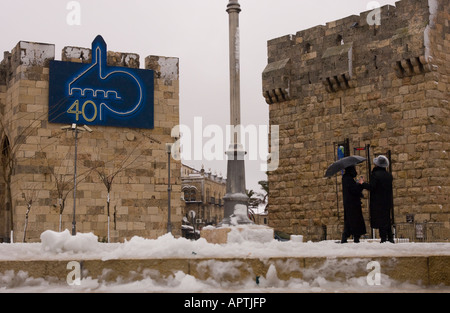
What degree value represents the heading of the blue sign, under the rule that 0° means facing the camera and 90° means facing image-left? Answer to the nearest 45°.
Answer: approximately 0°

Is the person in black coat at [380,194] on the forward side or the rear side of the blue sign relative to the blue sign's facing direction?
on the forward side

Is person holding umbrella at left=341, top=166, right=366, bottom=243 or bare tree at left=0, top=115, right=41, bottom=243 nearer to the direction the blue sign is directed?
the person holding umbrella

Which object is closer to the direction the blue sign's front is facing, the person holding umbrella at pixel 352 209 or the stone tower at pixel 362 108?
the person holding umbrella

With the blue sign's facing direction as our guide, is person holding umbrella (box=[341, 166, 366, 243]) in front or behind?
in front

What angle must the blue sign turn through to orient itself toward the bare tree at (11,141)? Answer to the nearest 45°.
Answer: approximately 90° to its right

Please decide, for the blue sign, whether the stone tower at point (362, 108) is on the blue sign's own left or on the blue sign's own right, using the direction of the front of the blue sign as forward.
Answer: on the blue sign's own left
